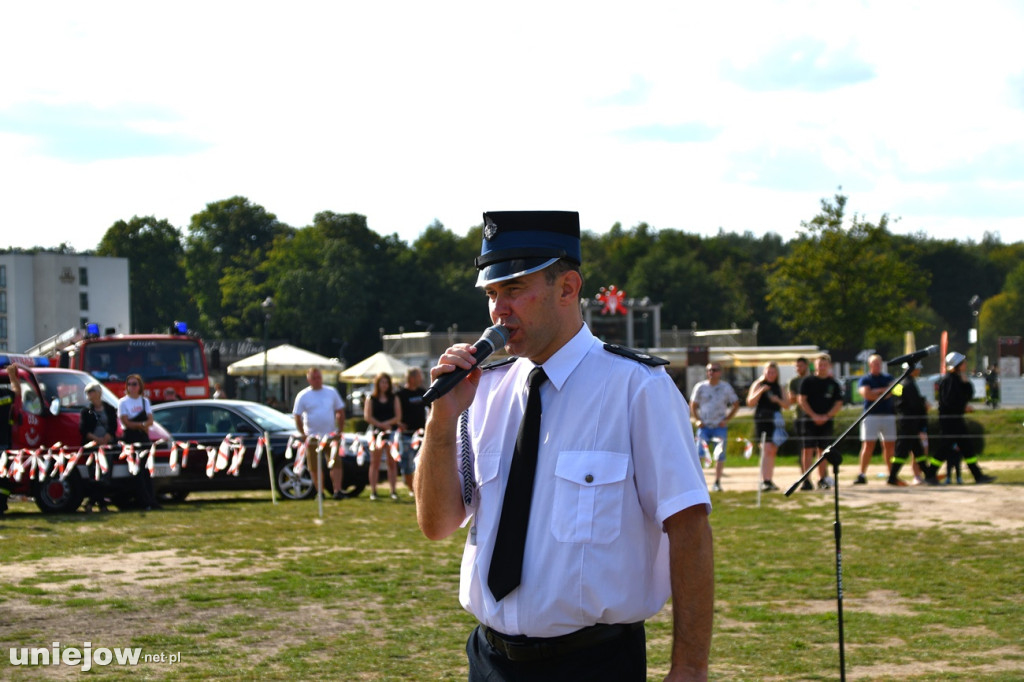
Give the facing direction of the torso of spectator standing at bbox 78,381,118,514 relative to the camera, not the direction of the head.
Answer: toward the camera

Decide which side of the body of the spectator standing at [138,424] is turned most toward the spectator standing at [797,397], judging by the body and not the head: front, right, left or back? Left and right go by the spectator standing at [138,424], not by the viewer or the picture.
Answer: left

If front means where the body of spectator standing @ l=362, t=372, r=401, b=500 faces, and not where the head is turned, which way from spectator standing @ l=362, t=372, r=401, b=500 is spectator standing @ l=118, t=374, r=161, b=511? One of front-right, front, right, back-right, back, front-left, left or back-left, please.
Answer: right

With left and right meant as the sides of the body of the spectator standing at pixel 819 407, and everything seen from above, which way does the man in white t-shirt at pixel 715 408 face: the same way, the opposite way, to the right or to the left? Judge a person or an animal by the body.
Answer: the same way

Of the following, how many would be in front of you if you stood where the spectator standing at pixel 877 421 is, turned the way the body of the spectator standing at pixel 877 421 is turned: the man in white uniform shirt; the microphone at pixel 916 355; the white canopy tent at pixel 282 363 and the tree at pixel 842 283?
2

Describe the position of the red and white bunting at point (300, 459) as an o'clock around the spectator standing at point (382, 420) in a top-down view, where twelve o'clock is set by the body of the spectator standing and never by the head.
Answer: The red and white bunting is roughly at 1 o'clock from the spectator standing.

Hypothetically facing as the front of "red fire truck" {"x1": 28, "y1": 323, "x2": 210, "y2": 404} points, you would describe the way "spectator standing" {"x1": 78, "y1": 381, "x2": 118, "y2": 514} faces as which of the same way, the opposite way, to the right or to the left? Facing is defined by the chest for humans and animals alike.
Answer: the same way

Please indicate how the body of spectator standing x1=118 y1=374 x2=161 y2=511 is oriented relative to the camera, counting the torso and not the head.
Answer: toward the camera

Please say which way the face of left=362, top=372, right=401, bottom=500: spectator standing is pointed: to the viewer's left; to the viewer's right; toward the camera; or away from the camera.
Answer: toward the camera

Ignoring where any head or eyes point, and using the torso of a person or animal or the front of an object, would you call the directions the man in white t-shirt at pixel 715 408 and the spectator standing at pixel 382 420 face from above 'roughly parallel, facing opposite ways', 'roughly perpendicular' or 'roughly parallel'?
roughly parallel

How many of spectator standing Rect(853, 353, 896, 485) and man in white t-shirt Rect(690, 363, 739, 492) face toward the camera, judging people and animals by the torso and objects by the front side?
2

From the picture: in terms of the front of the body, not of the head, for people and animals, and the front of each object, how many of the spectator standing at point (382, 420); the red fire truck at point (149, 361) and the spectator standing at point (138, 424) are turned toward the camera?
3

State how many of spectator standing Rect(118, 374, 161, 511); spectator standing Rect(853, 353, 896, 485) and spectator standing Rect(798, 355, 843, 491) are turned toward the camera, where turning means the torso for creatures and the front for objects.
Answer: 3

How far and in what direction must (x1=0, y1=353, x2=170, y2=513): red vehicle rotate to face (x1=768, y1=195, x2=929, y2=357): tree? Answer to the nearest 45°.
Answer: approximately 90° to its left

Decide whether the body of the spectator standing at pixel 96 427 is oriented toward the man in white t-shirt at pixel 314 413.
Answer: no

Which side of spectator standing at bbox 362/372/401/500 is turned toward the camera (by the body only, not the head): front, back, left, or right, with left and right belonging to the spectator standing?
front

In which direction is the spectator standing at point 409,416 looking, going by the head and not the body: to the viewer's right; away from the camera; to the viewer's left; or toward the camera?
toward the camera

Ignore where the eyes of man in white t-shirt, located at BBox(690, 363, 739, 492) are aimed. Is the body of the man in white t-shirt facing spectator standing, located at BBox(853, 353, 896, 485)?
no
